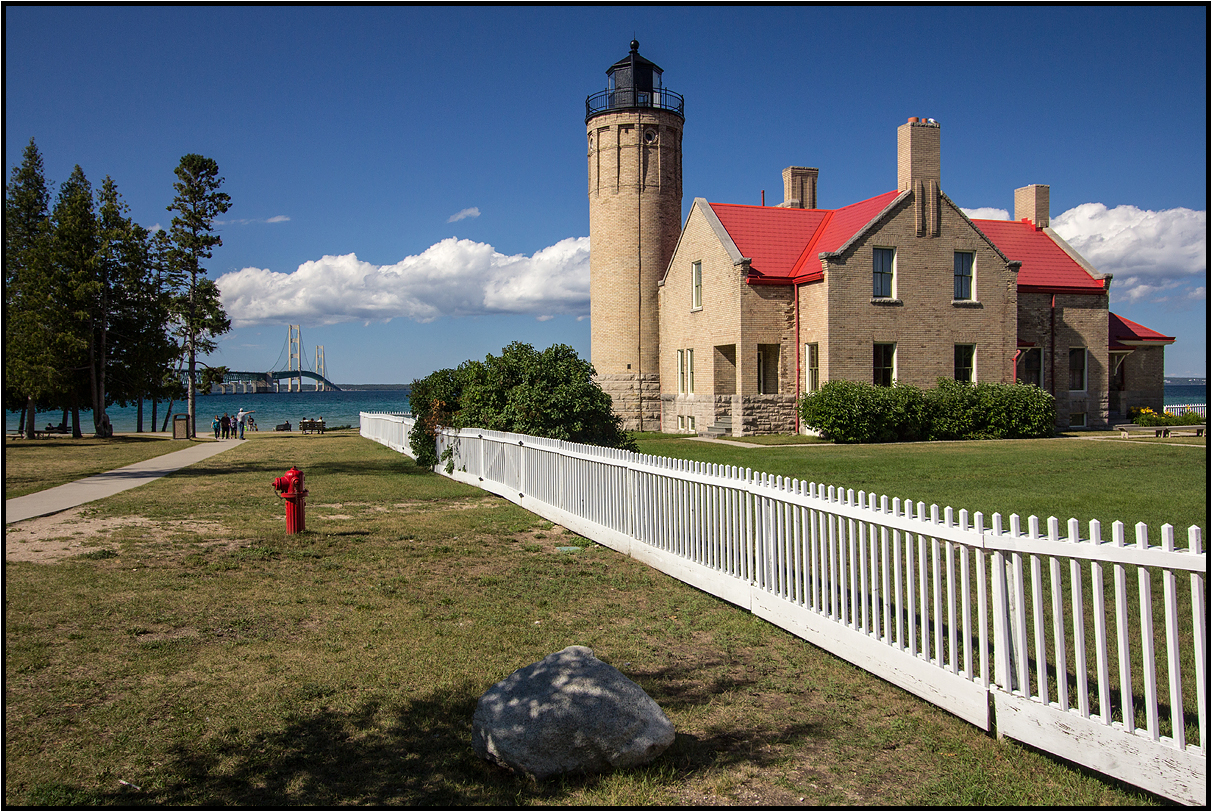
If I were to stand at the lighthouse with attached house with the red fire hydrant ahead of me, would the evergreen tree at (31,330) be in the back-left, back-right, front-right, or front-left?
front-right

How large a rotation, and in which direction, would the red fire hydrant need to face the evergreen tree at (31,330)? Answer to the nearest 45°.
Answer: approximately 90° to its right

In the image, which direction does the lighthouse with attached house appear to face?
toward the camera

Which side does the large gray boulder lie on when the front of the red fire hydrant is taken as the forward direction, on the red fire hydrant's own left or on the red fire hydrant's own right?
on the red fire hydrant's own left

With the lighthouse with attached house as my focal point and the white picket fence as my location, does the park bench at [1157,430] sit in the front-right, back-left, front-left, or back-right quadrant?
front-right

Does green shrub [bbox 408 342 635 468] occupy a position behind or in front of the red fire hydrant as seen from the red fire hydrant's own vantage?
behind

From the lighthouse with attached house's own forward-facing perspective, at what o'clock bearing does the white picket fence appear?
The white picket fence is roughly at 12 o'clock from the lighthouse with attached house.

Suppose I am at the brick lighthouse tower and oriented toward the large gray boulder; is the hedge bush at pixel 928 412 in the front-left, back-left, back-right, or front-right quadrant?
front-left

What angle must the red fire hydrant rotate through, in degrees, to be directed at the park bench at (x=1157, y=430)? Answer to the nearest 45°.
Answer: approximately 180°

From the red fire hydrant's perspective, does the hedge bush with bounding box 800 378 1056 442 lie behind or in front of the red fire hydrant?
behind
